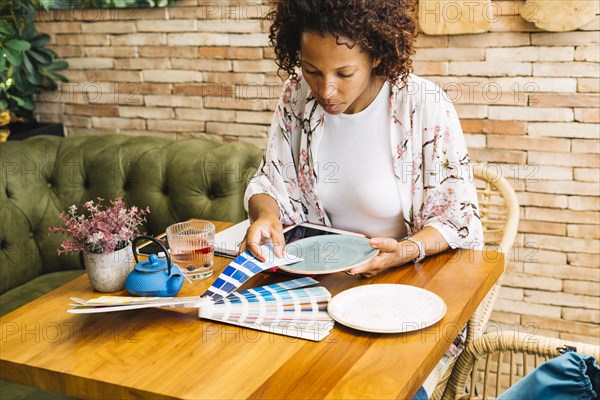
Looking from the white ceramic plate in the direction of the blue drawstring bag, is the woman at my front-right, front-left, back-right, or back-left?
back-left

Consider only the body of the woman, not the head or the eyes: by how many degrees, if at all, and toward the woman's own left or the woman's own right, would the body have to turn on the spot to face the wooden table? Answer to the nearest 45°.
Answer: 0° — they already face it

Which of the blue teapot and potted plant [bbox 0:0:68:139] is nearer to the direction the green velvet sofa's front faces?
the blue teapot

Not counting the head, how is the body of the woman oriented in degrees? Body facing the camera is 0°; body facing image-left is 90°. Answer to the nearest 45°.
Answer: approximately 45°

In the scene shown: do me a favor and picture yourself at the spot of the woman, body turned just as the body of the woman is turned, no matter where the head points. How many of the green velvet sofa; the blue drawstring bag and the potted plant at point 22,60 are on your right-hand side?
2

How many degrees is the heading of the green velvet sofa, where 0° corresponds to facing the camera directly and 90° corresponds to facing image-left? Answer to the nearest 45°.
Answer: approximately 315°

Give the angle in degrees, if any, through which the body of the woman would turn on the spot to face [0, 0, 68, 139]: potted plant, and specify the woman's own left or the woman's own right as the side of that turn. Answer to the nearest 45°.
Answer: approximately 90° to the woman's own right

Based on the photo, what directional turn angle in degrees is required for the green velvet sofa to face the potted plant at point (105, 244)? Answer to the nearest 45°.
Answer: approximately 45° to its right
